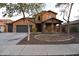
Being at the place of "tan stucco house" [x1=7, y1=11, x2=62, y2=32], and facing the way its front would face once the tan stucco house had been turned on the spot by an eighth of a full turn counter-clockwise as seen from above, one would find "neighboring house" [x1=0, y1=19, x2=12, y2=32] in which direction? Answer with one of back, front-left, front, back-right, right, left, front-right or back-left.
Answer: back-right

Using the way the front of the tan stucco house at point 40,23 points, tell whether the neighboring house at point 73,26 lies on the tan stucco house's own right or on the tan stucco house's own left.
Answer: on the tan stucco house's own left

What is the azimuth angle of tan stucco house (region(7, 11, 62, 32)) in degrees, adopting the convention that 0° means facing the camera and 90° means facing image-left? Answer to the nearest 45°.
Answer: approximately 0°
